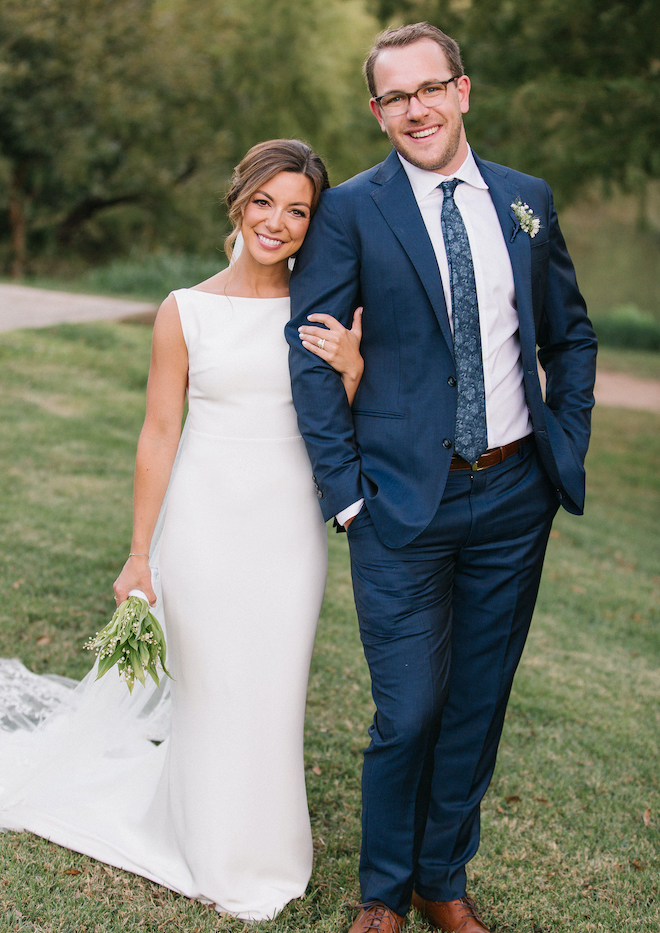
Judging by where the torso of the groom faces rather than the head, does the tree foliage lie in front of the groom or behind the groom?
behind

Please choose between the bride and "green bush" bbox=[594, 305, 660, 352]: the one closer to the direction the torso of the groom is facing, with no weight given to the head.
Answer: the bride

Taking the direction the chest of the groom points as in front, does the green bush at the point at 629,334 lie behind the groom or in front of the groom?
behind

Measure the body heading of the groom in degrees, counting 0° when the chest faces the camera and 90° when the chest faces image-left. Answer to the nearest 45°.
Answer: approximately 0°

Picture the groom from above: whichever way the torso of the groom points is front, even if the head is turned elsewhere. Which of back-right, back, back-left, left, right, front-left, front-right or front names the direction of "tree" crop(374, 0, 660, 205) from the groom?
back

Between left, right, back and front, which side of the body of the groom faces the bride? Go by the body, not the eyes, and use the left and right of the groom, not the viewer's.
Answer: right

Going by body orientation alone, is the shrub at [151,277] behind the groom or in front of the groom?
behind

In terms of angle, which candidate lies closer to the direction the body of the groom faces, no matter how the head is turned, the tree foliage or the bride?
the bride
